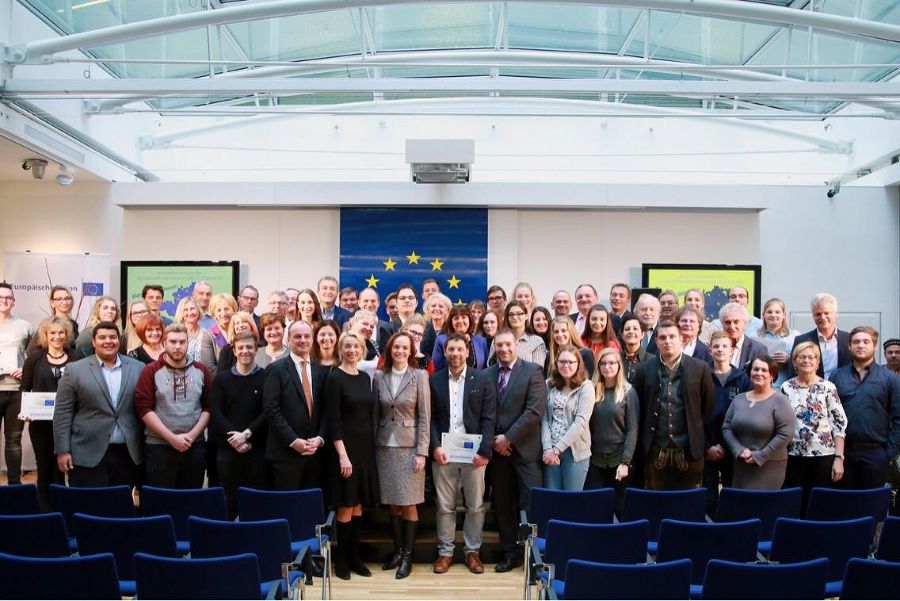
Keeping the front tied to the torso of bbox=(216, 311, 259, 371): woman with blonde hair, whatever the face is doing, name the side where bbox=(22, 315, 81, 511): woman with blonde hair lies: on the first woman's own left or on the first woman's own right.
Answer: on the first woman's own right

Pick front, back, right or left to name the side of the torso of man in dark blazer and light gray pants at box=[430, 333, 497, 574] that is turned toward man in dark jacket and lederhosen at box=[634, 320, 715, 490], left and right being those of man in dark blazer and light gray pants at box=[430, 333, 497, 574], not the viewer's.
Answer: left

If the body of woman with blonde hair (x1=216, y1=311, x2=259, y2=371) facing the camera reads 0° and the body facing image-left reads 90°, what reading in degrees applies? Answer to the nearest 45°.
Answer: approximately 0°

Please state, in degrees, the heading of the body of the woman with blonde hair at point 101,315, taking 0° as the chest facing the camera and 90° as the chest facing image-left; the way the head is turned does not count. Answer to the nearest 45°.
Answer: approximately 0°

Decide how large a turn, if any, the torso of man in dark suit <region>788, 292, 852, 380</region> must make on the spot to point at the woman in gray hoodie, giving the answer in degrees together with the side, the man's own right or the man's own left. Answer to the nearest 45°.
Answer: approximately 45° to the man's own right
